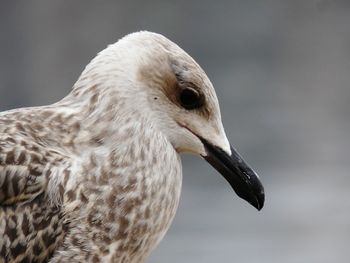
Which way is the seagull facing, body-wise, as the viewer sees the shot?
to the viewer's right
